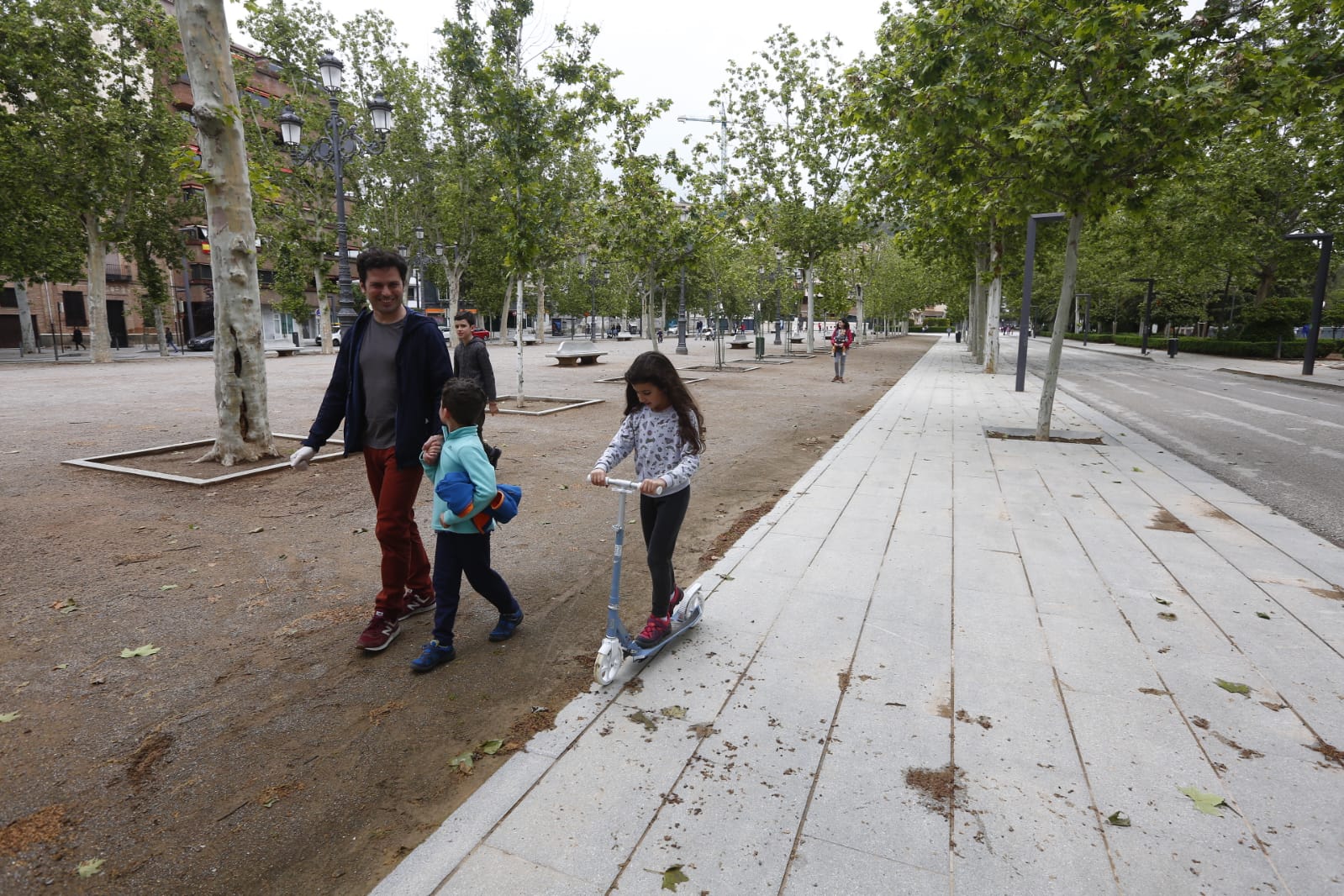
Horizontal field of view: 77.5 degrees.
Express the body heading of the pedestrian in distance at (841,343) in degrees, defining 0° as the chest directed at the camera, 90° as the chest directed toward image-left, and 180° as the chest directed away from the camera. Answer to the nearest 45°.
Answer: approximately 0°

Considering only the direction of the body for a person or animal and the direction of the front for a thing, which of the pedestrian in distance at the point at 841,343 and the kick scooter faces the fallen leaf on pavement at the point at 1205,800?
the pedestrian in distance

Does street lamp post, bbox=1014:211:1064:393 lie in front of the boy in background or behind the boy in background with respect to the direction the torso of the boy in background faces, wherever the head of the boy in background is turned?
behind

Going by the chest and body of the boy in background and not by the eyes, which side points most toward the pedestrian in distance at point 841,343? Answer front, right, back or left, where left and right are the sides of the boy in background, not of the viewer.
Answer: back

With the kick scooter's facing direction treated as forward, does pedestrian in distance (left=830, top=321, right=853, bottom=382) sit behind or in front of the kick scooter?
behind

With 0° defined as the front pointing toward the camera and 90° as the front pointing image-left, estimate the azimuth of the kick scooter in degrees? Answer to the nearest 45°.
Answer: approximately 45°

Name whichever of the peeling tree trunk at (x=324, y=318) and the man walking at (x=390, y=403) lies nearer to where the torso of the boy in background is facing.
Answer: the man walking

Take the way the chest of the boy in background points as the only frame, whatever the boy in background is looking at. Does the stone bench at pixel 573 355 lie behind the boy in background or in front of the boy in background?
behind

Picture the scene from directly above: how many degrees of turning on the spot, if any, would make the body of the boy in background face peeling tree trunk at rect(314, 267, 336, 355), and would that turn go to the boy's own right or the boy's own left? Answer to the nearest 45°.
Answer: approximately 135° to the boy's own right

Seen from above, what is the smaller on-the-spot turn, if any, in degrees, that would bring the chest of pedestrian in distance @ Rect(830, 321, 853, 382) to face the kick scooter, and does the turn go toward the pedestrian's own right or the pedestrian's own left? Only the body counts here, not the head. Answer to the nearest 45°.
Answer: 0° — they already face it

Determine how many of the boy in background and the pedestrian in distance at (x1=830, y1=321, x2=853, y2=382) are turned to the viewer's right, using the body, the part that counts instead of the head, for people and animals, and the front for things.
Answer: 0

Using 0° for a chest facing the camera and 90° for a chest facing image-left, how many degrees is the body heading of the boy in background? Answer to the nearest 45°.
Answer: approximately 45°

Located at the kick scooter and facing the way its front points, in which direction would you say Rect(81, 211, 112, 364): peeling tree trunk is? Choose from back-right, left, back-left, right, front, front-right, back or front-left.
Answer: right

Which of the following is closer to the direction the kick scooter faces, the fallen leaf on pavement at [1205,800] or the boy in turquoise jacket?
the boy in turquoise jacket

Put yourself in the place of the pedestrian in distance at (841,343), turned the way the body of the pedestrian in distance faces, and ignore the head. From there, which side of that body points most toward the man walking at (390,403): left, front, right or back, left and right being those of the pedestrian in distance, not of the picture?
front

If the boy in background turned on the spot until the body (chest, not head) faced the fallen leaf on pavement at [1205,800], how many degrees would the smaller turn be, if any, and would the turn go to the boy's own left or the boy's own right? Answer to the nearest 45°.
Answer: approximately 45° to the boy's own left
